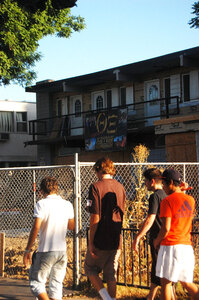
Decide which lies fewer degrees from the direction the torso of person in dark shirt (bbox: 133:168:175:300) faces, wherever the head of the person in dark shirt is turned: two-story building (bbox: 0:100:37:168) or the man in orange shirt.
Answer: the two-story building

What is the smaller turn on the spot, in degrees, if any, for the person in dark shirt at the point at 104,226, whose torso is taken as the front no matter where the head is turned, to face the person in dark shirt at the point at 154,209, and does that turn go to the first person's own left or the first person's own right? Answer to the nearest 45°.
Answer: approximately 135° to the first person's own right

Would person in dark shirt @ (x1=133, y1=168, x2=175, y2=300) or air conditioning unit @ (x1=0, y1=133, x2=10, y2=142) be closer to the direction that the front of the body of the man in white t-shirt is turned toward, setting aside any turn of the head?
the air conditioning unit

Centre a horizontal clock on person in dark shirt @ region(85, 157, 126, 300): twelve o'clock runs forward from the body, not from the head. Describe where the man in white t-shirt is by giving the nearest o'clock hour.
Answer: The man in white t-shirt is roughly at 10 o'clock from the person in dark shirt.

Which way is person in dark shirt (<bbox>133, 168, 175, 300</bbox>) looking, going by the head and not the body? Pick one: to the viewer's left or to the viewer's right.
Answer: to the viewer's left
